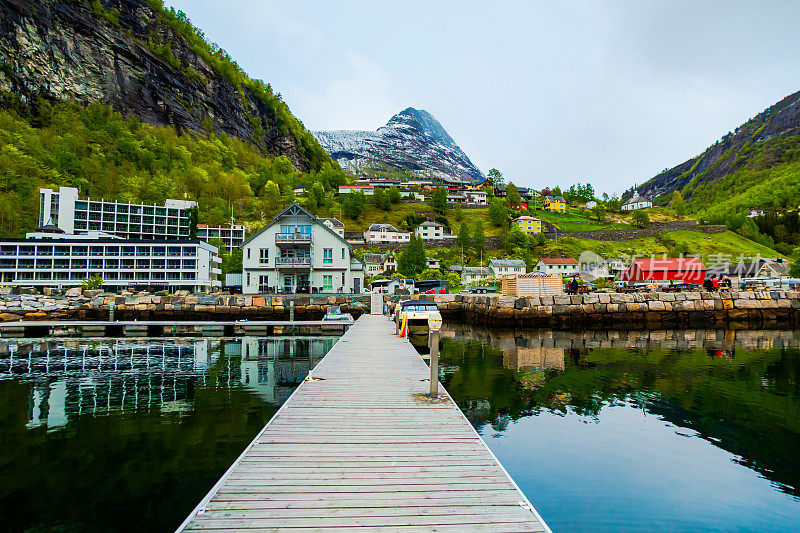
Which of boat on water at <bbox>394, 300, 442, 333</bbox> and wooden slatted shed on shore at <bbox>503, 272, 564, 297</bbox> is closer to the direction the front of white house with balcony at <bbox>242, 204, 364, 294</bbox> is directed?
the boat on water

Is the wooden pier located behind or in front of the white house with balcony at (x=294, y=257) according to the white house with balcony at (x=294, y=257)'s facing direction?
in front

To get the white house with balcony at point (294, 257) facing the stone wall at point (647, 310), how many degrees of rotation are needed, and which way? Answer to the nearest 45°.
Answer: approximately 45° to its left

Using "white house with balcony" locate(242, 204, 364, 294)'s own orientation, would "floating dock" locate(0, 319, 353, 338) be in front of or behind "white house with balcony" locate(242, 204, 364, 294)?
in front

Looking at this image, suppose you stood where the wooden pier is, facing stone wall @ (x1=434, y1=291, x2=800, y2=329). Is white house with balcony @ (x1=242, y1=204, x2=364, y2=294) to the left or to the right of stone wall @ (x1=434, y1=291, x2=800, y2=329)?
left

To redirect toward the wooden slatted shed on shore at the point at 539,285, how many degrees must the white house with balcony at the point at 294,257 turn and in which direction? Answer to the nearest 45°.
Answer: approximately 45° to its left

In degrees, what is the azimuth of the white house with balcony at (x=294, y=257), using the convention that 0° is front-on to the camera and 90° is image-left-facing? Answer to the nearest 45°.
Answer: approximately 0°

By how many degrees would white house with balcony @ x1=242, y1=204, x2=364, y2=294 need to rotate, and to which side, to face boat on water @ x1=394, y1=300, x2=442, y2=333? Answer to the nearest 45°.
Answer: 0° — it already faces it
